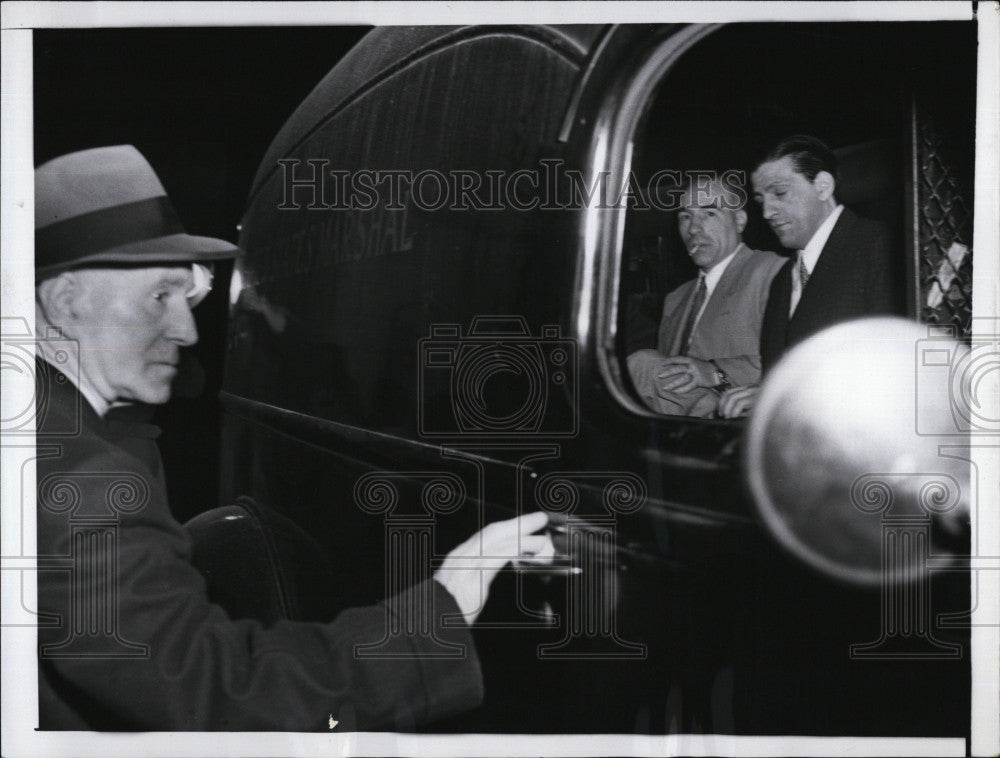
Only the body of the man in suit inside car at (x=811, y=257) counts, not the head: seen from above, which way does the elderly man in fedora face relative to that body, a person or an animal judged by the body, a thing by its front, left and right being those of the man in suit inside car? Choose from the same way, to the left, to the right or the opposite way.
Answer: the opposite way

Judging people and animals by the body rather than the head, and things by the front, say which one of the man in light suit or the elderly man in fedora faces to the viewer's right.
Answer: the elderly man in fedora

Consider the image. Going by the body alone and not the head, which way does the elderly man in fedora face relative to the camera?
to the viewer's right

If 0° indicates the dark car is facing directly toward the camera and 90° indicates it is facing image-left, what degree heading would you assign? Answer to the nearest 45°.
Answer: approximately 315°

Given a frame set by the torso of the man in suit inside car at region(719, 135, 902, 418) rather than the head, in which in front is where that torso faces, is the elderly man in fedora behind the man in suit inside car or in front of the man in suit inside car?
in front

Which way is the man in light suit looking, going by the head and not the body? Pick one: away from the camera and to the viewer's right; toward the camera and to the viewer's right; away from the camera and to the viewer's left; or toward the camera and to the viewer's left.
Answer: toward the camera and to the viewer's left

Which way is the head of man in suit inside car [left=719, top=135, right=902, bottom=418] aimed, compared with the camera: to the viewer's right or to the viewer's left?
to the viewer's left

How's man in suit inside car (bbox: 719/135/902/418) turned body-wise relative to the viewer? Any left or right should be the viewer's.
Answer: facing the viewer and to the left of the viewer

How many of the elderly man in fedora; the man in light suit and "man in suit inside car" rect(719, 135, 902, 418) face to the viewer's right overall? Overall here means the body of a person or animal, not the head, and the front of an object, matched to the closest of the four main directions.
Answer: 1

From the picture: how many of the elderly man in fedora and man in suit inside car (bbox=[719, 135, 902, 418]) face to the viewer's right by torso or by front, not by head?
1

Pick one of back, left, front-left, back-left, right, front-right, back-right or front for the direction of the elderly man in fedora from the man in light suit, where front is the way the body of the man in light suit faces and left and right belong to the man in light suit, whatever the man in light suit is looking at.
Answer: front-right

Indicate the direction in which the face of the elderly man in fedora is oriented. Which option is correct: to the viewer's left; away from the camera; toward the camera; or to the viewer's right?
to the viewer's right

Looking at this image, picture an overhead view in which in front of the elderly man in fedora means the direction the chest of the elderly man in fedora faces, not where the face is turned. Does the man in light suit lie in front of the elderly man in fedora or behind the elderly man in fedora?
in front
